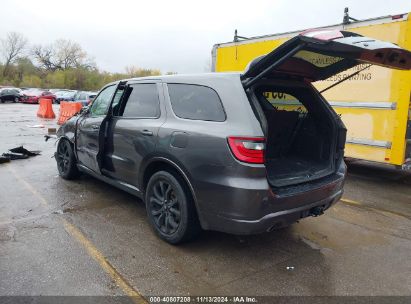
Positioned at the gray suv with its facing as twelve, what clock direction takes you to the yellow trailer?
The yellow trailer is roughly at 3 o'clock from the gray suv.

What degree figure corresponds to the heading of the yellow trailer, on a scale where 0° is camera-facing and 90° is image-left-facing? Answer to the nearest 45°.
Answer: approximately 135°

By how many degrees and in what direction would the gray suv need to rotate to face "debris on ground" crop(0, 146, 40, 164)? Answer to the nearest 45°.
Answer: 0° — it already faces it

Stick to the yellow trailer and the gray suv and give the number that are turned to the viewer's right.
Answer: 0

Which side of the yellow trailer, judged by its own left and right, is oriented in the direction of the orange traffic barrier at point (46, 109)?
front

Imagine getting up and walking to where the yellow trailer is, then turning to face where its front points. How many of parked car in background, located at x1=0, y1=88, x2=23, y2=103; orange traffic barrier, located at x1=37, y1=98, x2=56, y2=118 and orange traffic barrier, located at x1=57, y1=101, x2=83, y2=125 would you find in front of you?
3

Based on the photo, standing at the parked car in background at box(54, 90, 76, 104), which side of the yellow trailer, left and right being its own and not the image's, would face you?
front

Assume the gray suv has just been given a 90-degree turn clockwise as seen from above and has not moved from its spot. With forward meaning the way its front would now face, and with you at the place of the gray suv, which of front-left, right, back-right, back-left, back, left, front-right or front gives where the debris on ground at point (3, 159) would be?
left

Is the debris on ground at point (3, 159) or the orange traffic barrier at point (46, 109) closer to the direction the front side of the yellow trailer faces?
the orange traffic barrier

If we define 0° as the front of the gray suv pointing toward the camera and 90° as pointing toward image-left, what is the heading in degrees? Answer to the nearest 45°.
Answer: approximately 135°
